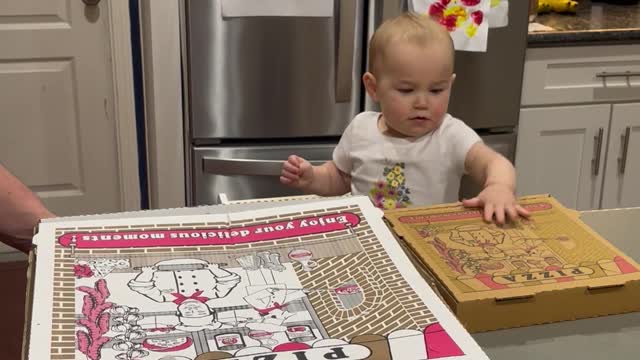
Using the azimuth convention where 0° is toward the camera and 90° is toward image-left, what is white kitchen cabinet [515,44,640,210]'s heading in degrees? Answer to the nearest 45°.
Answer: approximately 0°

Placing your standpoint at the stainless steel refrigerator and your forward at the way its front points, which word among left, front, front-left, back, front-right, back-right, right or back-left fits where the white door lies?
back-right

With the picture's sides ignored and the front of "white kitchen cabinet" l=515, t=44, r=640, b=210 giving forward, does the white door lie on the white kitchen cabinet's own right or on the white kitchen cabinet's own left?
on the white kitchen cabinet's own right

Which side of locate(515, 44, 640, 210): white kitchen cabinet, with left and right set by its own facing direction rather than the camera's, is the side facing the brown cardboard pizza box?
front

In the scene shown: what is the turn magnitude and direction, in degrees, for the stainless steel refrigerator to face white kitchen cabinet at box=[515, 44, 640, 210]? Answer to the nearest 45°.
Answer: approximately 90° to its left

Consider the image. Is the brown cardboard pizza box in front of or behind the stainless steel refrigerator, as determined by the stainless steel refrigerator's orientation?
in front

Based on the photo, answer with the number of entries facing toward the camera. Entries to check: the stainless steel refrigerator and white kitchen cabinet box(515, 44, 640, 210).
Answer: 2

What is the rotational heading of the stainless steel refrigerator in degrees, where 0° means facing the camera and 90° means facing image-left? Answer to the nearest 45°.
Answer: approximately 0°

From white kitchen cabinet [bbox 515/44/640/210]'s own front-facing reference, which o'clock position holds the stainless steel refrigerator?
The stainless steel refrigerator is roughly at 2 o'clock from the white kitchen cabinet.
